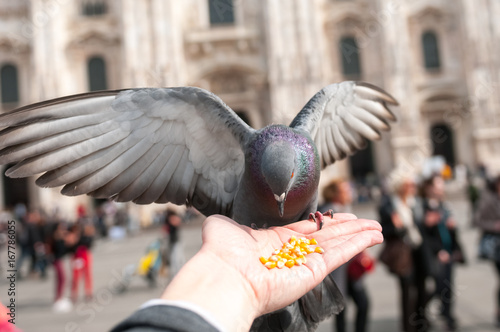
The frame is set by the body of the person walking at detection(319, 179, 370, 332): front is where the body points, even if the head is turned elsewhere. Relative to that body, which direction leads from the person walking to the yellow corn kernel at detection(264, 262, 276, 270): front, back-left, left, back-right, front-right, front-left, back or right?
right

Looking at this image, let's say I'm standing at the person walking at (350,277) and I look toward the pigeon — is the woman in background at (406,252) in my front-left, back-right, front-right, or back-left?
back-left

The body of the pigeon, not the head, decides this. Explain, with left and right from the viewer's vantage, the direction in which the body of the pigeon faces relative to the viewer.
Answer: facing the viewer

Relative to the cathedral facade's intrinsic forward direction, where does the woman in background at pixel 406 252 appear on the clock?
The woman in background is roughly at 12 o'clock from the cathedral facade.

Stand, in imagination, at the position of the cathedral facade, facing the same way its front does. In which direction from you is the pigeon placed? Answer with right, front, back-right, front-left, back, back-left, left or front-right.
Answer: front

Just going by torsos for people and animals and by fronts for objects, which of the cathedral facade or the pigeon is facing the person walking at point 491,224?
the cathedral facade

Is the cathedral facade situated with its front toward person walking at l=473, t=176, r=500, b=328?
yes

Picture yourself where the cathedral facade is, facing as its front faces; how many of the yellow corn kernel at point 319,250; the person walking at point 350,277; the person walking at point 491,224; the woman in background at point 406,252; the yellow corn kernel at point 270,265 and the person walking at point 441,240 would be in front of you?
6

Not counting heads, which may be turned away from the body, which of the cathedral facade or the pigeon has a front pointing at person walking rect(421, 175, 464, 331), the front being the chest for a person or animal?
the cathedral facade

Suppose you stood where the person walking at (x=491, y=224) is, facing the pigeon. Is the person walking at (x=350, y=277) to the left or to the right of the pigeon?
right

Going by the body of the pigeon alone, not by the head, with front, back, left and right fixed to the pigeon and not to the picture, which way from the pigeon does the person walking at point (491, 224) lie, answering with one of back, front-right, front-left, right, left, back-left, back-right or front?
back-left

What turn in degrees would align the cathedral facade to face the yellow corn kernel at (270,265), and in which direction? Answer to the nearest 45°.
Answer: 0° — it already faces it

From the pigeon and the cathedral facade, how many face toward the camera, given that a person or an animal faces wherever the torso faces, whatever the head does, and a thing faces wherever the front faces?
2
